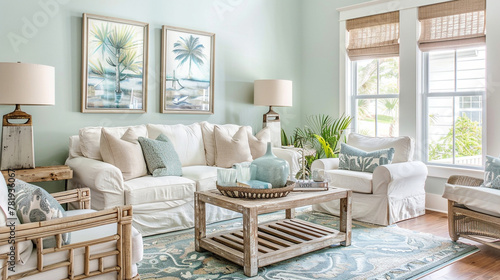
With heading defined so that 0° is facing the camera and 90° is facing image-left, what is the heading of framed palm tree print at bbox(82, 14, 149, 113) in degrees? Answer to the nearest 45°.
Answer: approximately 315°

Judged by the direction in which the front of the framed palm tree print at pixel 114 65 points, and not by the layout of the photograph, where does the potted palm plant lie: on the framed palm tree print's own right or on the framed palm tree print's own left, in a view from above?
on the framed palm tree print's own left

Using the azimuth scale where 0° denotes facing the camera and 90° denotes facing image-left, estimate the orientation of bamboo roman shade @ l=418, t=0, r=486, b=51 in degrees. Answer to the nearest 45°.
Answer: approximately 45°

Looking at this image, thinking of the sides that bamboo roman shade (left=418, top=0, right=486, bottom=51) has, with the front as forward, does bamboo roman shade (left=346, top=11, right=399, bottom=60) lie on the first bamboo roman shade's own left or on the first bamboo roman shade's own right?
on the first bamboo roman shade's own right

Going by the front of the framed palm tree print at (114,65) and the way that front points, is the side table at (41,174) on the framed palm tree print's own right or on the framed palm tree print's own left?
on the framed palm tree print's own right

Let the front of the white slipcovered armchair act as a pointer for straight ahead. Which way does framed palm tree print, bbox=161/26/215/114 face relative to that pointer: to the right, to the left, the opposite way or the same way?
to the left

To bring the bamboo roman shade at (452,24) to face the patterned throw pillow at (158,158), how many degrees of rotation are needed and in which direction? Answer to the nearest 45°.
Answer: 0° — it already faces it
